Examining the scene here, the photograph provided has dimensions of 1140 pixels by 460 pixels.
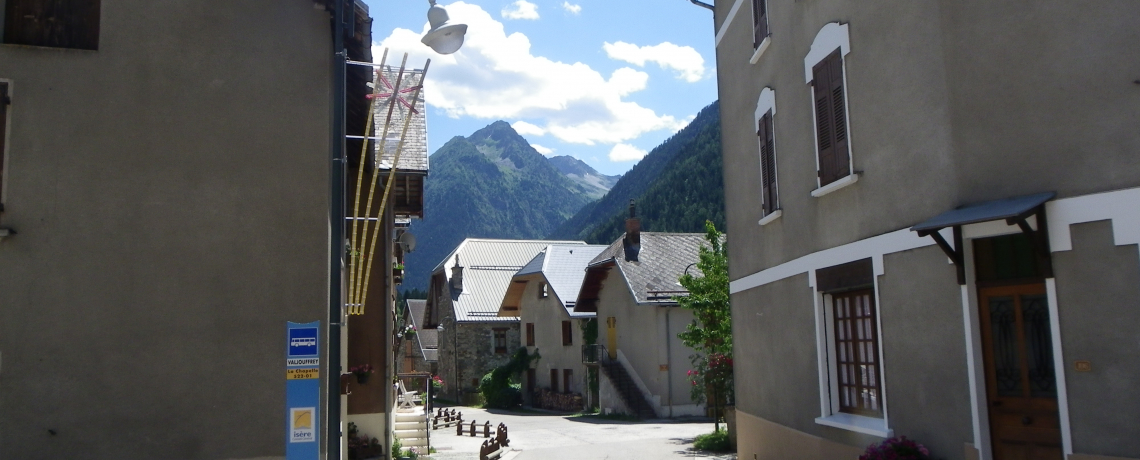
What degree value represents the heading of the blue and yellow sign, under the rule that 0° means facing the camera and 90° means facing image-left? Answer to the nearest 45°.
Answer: approximately 0°

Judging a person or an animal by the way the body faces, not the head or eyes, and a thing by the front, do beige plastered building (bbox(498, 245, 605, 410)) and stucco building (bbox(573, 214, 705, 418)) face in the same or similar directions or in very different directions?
same or similar directions

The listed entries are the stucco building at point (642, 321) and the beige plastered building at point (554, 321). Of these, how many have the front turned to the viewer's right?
0

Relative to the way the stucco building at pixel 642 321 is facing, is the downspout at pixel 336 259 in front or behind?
in front

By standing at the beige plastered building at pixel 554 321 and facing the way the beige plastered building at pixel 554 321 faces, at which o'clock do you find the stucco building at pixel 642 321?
the stucco building at pixel 642 321 is roughly at 10 o'clock from the beige plastered building at pixel 554 321.

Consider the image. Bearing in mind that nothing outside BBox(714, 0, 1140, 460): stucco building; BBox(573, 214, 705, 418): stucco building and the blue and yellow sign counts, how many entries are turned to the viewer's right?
0

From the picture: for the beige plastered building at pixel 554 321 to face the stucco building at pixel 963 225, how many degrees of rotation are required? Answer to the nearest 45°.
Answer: approximately 45° to its left

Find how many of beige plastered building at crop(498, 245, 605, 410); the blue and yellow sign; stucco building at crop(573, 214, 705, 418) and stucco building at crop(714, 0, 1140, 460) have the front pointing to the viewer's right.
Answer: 0

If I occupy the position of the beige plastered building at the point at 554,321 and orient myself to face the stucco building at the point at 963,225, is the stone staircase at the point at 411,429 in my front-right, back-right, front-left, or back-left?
front-right

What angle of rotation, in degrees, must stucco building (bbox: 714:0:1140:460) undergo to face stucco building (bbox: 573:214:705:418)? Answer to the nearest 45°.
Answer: approximately 90° to its right

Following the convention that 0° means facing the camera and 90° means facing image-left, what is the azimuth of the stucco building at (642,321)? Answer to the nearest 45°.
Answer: approximately 45°

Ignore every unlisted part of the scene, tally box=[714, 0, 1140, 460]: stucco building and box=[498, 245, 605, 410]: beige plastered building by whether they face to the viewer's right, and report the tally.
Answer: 0

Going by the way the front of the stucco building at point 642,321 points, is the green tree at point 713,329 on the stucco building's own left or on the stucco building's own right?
on the stucco building's own left

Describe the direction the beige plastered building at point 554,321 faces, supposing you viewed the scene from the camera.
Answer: facing the viewer and to the left of the viewer

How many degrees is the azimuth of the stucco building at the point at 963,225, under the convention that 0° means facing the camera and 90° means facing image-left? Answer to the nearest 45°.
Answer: approximately 45°

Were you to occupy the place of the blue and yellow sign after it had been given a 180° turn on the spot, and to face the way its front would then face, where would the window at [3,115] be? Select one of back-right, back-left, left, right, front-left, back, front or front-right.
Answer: left
